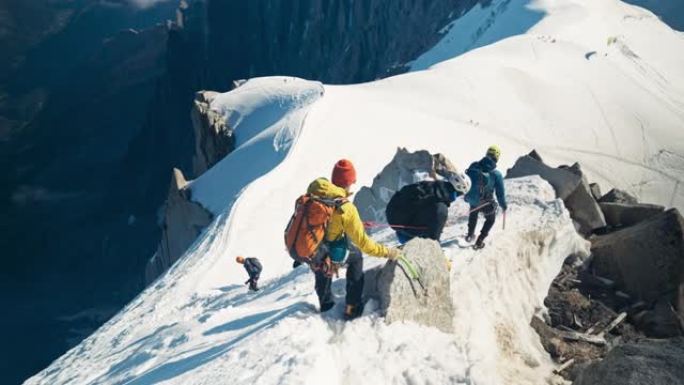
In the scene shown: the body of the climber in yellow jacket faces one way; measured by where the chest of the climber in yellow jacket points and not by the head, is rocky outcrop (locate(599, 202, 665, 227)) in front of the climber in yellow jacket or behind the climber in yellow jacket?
in front

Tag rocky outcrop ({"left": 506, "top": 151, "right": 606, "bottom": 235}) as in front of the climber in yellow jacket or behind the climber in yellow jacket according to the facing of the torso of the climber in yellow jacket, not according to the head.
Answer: in front

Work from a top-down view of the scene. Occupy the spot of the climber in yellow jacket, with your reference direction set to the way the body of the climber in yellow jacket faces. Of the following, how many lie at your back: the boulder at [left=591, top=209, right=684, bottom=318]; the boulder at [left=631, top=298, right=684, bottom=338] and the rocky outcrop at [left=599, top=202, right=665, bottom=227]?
0

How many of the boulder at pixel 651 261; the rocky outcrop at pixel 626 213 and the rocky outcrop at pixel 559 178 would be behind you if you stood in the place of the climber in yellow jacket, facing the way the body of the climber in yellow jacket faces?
0

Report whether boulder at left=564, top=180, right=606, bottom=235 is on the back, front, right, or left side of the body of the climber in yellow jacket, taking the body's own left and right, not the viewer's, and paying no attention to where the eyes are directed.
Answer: front

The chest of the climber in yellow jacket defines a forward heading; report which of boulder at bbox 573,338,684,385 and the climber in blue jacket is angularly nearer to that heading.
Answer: the climber in blue jacket

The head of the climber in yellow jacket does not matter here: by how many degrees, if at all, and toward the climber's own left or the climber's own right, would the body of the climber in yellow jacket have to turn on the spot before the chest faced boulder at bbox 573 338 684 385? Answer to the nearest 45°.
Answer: approximately 45° to the climber's own right

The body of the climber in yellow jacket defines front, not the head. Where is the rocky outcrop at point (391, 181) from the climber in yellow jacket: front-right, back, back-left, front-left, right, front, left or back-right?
front-left

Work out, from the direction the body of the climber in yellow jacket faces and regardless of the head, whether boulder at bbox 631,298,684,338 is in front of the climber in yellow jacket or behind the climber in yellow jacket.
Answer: in front

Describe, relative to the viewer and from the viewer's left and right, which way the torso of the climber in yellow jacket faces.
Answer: facing away from the viewer and to the right of the viewer

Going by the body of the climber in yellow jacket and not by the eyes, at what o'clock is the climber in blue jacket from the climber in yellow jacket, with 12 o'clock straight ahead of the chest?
The climber in blue jacket is roughly at 12 o'clock from the climber in yellow jacket.

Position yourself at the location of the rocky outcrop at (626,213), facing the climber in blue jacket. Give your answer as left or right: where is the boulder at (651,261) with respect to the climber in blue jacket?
left

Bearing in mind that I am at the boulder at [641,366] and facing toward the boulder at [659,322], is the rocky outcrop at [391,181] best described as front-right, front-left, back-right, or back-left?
front-left
